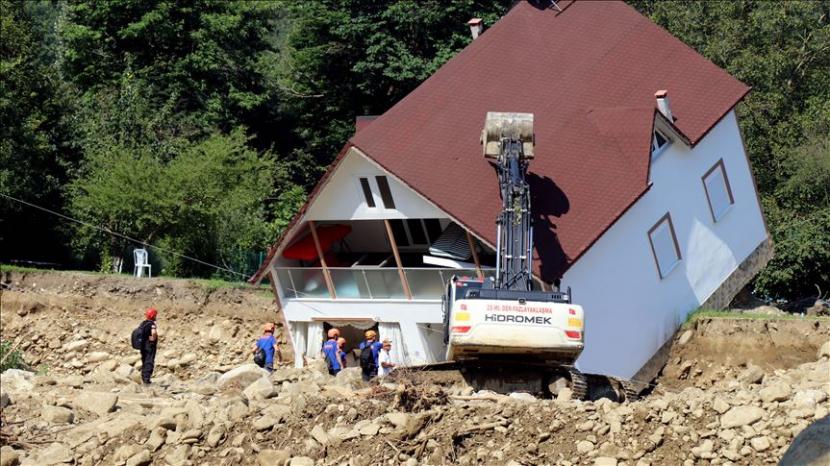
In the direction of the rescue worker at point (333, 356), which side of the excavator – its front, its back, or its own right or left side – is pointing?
left

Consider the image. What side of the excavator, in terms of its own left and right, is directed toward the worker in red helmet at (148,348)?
left

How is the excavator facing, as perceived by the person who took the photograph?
facing away from the viewer

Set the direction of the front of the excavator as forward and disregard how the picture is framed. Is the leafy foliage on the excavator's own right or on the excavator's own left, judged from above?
on the excavator's own left

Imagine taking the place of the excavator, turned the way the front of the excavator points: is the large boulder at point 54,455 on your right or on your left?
on your left

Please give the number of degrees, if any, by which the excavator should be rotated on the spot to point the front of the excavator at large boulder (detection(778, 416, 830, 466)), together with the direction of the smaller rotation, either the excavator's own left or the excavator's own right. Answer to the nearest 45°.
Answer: approximately 135° to the excavator's own right

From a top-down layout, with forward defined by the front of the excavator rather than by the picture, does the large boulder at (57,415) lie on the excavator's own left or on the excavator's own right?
on the excavator's own left
